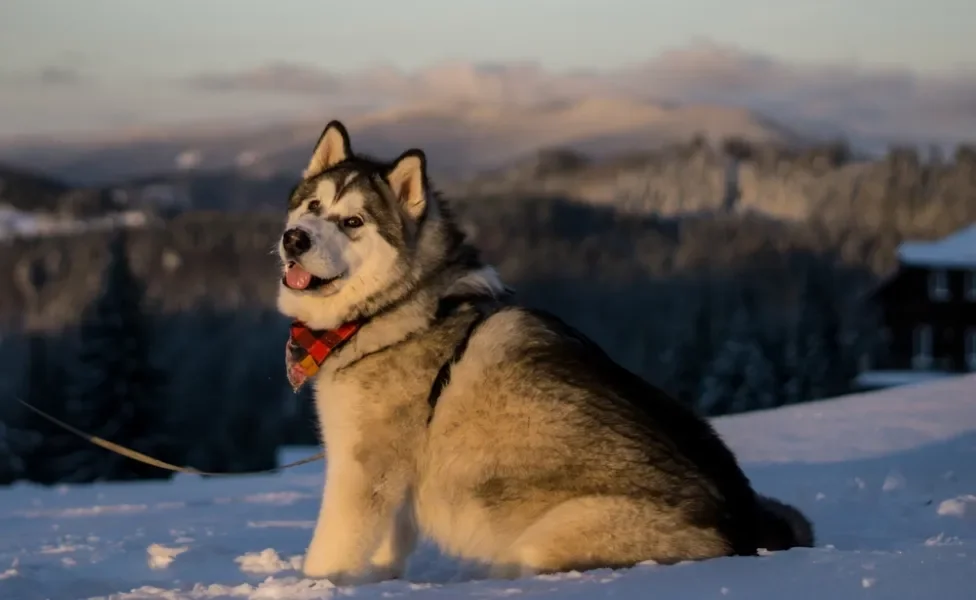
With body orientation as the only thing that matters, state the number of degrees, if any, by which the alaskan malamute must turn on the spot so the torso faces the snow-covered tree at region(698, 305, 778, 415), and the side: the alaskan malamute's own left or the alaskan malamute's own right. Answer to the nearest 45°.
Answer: approximately 90° to the alaskan malamute's own right

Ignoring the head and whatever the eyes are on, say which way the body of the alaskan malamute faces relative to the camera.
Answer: to the viewer's left

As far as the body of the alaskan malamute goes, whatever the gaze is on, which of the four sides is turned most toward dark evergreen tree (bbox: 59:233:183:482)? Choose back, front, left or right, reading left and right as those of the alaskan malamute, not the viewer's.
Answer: right

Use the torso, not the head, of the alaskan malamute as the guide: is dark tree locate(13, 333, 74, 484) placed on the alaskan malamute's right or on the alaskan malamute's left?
on the alaskan malamute's right

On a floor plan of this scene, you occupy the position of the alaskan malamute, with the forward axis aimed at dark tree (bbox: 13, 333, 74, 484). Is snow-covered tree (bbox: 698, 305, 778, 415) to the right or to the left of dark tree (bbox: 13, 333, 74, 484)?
right
